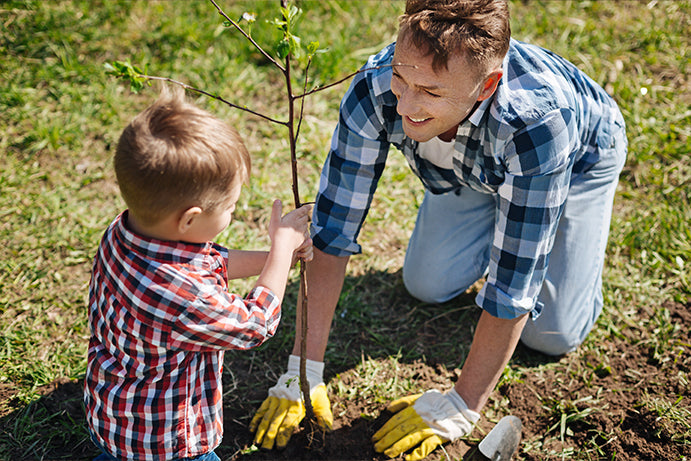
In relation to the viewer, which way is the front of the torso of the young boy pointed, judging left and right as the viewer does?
facing away from the viewer and to the right of the viewer

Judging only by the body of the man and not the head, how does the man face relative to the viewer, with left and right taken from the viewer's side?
facing the viewer and to the left of the viewer

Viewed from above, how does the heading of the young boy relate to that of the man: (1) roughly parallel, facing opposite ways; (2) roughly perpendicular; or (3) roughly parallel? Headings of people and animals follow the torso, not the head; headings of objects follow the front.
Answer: roughly parallel, facing opposite ways

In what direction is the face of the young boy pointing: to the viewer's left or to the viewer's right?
to the viewer's right

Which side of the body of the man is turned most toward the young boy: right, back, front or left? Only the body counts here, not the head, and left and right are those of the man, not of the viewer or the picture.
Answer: front
